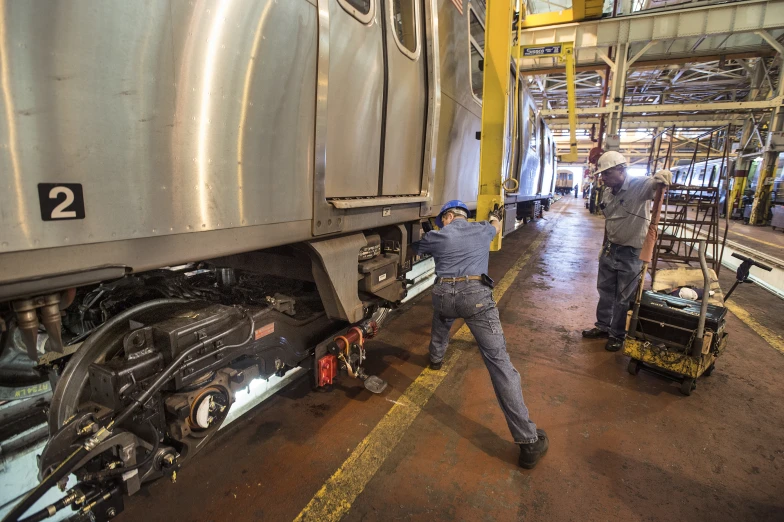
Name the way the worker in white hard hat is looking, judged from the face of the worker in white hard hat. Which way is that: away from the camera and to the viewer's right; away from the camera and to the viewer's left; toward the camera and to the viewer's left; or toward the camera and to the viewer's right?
toward the camera and to the viewer's left

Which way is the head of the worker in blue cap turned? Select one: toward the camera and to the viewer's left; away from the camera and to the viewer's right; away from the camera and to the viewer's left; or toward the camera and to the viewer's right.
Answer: away from the camera and to the viewer's left

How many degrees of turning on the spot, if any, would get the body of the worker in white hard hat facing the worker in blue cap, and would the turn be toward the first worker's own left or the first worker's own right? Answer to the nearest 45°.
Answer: approximately 45° to the first worker's own left

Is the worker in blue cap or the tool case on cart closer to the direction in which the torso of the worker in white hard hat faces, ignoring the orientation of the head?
the worker in blue cap

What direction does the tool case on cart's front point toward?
toward the camera

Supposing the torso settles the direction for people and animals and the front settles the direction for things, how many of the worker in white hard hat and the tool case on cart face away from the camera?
0

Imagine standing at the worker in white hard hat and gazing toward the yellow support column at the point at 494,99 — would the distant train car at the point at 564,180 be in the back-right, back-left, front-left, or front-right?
back-right

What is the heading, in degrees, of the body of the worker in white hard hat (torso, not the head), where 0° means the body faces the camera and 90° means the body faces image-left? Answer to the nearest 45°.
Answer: approximately 45°

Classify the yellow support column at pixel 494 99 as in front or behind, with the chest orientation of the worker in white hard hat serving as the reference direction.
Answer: in front

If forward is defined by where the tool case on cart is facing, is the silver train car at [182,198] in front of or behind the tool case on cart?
in front

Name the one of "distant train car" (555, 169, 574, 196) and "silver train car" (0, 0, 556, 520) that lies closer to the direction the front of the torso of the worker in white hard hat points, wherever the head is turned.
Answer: the silver train car
